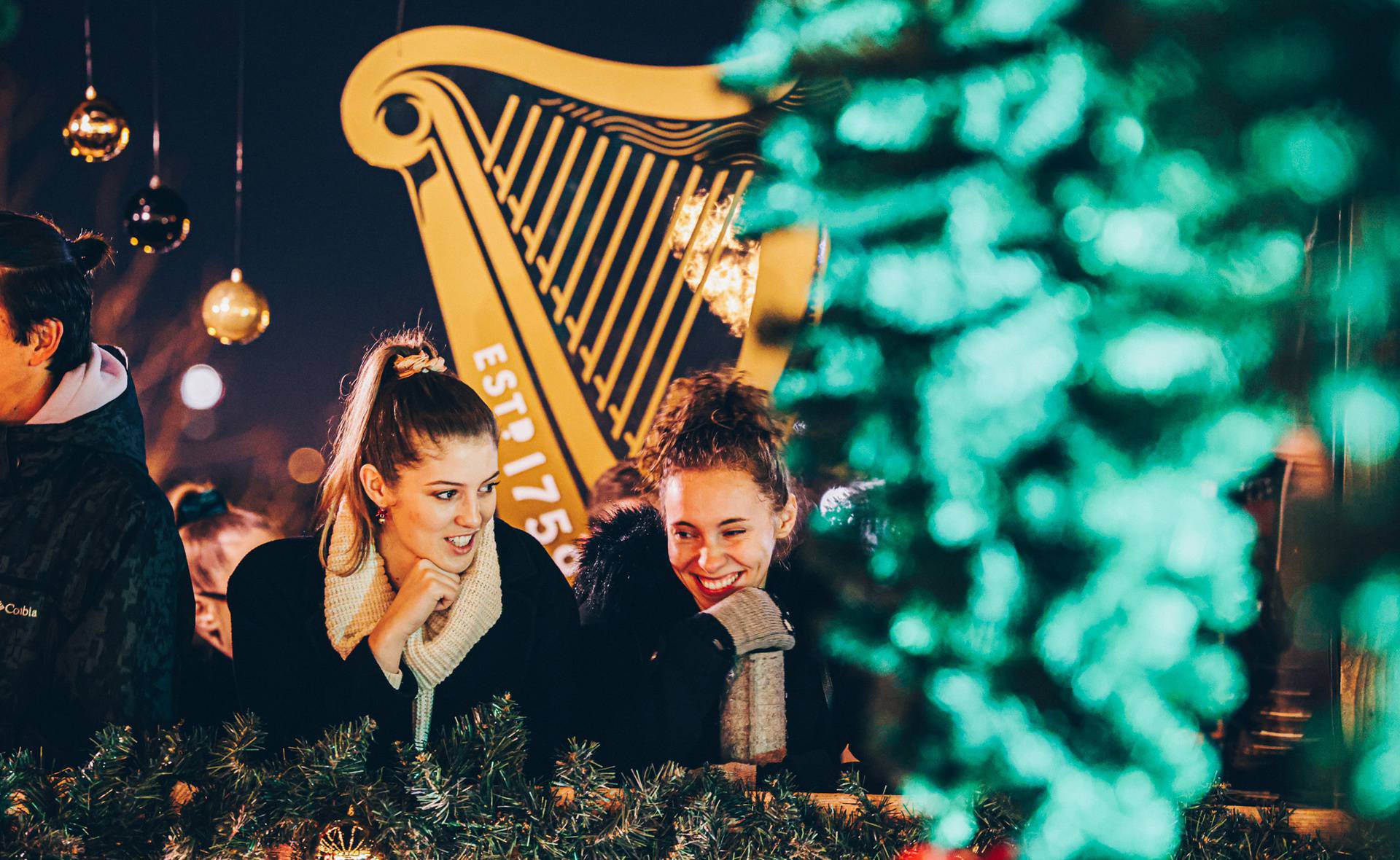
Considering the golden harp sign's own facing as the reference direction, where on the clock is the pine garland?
The pine garland is roughly at 12 o'clock from the golden harp sign.

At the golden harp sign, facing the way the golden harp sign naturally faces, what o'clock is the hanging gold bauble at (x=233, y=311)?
The hanging gold bauble is roughly at 3 o'clock from the golden harp sign.

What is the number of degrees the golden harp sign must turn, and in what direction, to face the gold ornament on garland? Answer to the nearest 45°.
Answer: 0° — it already faces it

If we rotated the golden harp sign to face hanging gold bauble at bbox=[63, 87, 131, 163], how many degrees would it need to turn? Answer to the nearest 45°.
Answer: approximately 90° to its right

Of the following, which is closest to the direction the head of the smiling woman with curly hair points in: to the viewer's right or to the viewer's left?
to the viewer's left

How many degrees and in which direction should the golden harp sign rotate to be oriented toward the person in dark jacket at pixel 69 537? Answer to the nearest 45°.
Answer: approximately 45° to its right

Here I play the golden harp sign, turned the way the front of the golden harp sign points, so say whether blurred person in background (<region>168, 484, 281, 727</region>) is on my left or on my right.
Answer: on my right

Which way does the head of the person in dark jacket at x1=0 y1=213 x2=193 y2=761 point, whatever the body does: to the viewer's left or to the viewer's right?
to the viewer's left

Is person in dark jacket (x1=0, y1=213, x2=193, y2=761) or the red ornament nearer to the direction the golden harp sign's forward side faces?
the red ornament

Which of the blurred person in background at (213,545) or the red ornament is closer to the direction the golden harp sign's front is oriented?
the red ornament

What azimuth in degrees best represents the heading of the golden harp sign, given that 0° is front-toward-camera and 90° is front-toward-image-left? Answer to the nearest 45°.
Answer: approximately 0°
